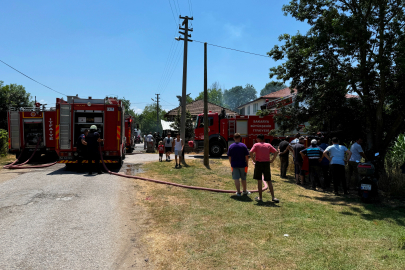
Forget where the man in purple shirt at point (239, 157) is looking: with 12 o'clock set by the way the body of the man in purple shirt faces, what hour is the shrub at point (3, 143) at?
The shrub is roughly at 10 o'clock from the man in purple shirt.

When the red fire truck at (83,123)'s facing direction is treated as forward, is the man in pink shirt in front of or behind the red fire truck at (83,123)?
behind

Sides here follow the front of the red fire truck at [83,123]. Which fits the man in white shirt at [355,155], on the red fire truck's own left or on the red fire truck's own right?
on the red fire truck's own right

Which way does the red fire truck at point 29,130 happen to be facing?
away from the camera

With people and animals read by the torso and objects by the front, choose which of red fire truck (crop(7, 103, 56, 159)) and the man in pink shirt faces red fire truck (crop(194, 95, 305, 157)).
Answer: the man in pink shirt

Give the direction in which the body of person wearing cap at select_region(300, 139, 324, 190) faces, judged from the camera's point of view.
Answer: away from the camera

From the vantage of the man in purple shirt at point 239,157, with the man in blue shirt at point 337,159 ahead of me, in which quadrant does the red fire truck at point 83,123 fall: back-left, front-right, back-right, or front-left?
back-left

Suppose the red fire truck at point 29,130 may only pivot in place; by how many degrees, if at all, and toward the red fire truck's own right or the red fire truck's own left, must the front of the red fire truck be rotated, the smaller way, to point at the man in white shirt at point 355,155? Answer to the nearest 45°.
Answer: approximately 135° to the red fire truck's own right

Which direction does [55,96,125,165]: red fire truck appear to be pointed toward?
away from the camera

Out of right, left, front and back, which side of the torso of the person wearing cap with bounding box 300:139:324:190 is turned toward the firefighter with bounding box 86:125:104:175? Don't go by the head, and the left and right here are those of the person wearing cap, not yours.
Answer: left

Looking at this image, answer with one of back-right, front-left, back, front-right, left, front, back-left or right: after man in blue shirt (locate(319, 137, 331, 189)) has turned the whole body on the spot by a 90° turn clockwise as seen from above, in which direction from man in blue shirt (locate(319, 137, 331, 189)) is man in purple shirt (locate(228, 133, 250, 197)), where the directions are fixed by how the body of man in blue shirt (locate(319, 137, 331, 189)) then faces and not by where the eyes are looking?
back-right

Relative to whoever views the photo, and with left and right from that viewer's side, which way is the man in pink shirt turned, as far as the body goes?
facing away from the viewer

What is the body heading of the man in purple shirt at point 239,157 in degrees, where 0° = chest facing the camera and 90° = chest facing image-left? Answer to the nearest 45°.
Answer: approximately 180°

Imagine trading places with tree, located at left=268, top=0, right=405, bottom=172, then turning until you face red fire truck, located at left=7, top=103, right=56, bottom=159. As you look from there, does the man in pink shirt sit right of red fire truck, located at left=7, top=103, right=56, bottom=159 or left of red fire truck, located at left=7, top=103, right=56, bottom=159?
left

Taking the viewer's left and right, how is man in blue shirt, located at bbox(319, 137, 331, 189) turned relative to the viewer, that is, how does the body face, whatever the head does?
facing away from the viewer

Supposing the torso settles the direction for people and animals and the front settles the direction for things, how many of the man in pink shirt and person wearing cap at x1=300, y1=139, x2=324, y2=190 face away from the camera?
2
